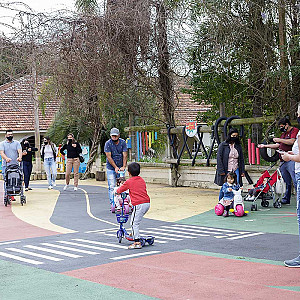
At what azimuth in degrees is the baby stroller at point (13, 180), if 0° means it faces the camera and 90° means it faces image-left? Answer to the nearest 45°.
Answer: approximately 0°

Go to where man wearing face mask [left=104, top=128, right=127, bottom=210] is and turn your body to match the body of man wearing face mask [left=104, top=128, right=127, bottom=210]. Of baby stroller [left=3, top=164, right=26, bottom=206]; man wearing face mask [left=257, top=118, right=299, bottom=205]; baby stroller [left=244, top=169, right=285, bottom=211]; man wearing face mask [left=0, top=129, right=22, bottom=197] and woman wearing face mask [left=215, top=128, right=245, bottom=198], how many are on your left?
3

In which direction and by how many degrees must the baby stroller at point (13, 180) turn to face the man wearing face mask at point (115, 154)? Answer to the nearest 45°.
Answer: approximately 45° to its left

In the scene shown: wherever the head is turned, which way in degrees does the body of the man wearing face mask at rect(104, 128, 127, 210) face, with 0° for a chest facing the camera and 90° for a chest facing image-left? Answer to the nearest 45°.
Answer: approximately 0°

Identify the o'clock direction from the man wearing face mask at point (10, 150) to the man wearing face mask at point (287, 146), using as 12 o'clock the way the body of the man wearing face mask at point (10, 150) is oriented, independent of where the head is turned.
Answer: the man wearing face mask at point (287, 146) is roughly at 10 o'clock from the man wearing face mask at point (10, 150).

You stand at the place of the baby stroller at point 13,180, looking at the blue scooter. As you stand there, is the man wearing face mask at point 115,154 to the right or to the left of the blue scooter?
left

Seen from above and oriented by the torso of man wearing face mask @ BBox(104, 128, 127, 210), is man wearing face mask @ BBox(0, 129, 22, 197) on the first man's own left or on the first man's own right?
on the first man's own right
